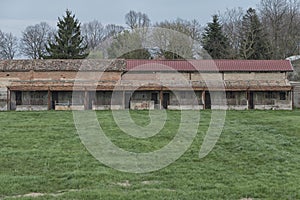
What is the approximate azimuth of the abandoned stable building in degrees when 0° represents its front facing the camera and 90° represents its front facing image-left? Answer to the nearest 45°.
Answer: approximately 0°
